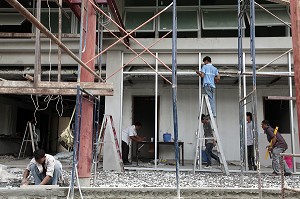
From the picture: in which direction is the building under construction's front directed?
toward the camera

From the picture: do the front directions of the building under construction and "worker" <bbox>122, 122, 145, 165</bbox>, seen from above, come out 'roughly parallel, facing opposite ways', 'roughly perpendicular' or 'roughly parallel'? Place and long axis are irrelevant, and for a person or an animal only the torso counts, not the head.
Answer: roughly perpendicular

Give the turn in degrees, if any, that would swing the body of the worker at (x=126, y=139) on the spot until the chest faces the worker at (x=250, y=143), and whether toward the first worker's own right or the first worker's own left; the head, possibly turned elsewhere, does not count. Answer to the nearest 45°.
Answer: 0° — they already face them

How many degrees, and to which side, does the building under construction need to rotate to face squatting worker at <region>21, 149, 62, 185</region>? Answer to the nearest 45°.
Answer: approximately 45° to its right

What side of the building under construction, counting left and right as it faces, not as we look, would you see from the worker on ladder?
front

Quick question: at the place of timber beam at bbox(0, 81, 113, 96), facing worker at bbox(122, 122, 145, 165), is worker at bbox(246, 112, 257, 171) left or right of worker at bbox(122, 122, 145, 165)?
right

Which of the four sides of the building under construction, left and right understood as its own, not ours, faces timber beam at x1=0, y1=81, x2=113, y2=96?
front

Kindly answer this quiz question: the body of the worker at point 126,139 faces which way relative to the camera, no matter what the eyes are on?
to the viewer's right
